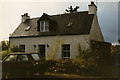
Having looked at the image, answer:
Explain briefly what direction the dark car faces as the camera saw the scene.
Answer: facing away from the viewer and to the left of the viewer

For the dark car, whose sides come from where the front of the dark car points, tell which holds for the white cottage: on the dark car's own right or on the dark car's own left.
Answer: on the dark car's own right
